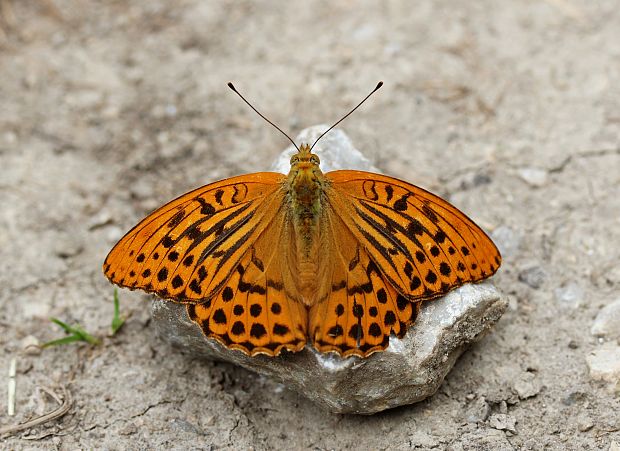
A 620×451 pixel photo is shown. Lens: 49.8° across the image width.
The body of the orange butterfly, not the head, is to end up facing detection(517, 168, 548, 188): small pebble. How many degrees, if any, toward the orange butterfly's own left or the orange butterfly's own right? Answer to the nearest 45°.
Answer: approximately 45° to the orange butterfly's own right

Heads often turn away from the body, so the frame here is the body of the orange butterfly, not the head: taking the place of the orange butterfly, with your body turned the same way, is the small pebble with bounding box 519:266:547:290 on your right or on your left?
on your right

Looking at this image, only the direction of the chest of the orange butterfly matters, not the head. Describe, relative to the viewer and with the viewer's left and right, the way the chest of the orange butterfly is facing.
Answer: facing away from the viewer

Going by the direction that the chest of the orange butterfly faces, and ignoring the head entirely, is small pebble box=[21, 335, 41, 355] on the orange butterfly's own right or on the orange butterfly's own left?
on the orange butterfly's own left

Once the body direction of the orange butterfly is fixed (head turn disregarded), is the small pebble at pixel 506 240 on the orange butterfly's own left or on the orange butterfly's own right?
on the orange butterfly's own right

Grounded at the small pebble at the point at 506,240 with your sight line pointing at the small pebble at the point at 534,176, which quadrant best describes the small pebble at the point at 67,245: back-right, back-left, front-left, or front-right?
back-left

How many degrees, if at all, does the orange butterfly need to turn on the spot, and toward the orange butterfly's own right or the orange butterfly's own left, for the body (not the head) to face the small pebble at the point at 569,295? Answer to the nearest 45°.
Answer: approximately 45° to the orange butterfly's own right

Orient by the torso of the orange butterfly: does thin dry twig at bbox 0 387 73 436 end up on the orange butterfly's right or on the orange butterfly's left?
on the orange butterfly's left

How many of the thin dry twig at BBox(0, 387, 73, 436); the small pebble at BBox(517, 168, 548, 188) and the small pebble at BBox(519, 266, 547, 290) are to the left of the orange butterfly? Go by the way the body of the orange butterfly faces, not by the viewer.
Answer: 1
